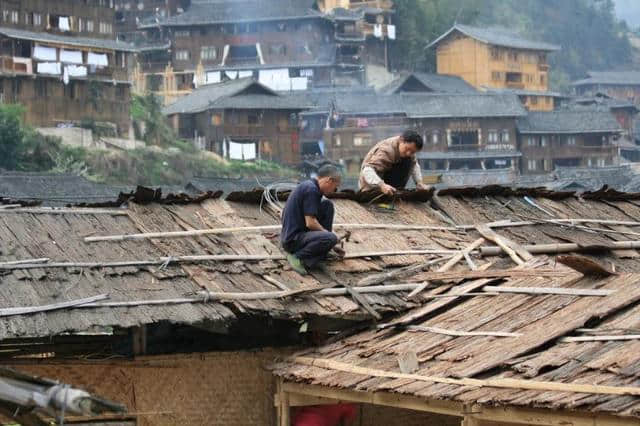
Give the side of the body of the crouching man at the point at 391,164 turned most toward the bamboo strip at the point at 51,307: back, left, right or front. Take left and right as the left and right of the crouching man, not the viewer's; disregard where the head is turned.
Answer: right

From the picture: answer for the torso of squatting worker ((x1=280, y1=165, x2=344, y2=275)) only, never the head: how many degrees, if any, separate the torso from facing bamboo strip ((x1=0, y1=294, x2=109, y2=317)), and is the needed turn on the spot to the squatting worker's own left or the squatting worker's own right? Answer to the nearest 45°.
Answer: approximately 135° to the squatting worker's own right

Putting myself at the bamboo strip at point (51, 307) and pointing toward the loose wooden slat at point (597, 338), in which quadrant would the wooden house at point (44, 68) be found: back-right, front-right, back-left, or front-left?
back-left

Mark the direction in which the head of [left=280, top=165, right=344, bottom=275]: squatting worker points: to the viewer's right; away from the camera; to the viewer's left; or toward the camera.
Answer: to the viewer's right

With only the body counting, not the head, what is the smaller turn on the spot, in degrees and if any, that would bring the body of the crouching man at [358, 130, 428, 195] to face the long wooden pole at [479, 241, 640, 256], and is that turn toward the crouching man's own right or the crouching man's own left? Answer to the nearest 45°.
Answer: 0° — they already face it

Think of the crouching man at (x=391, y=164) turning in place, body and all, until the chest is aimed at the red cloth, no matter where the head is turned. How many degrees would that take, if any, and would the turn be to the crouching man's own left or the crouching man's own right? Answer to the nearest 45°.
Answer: approximately 45° to the crouching man's own right

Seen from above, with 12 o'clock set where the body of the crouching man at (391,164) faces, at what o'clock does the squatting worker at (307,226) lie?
The squatting worker is roughly at 2 o'clock from the crouching man.

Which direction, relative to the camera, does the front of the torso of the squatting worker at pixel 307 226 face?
to the viewer's right
